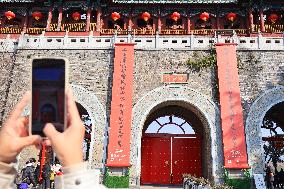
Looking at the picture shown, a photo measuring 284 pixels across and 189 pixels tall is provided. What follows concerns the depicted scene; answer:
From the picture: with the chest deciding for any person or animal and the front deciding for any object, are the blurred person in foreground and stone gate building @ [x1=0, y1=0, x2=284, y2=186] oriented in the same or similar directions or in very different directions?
very different directions

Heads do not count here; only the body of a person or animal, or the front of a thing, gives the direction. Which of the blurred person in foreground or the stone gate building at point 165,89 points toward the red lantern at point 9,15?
the blurred person in foreground

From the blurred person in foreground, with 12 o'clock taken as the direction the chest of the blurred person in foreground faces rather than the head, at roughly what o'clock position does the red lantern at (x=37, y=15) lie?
The red lantern is roughly at 12 o'clock from the blurred person in foreground.

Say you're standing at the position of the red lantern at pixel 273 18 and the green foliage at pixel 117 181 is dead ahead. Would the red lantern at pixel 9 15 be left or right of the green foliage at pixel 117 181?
right

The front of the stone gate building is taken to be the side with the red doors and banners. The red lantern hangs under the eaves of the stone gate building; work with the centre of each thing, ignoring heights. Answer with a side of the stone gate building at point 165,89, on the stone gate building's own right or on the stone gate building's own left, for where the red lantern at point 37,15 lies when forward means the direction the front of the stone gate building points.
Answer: on the stone gate building's own right

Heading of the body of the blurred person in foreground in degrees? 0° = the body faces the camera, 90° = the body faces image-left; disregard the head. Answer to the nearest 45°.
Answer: approximately 180°

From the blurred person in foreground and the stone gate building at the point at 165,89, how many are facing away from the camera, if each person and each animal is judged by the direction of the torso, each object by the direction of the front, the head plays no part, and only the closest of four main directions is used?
1

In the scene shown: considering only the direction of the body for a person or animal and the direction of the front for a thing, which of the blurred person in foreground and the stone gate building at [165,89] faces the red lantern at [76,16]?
the blurred person in foreground

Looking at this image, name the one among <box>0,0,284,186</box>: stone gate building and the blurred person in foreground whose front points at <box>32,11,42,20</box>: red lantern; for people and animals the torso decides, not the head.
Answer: the blurred person in foreground
